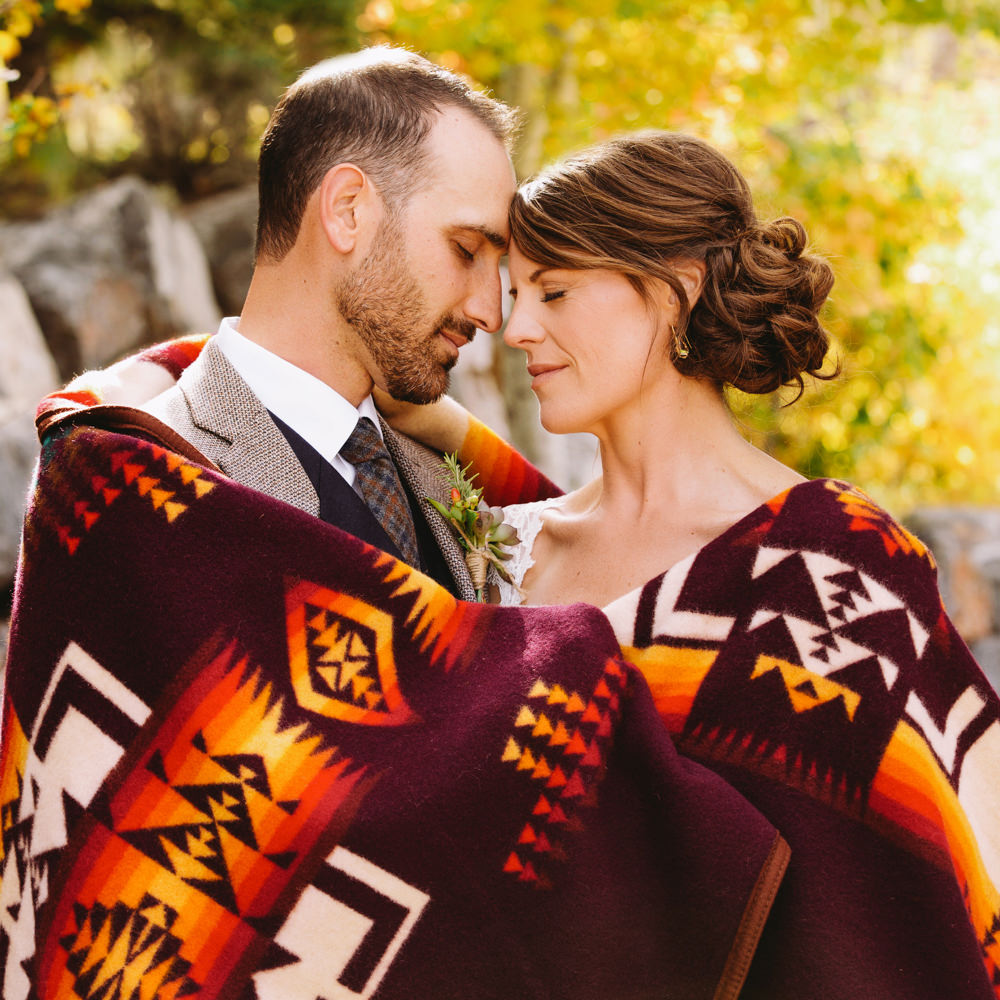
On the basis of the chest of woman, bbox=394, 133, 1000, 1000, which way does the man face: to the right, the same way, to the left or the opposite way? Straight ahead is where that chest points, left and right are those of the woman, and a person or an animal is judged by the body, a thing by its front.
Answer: to the left

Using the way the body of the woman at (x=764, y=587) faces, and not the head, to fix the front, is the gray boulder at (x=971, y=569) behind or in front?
behind

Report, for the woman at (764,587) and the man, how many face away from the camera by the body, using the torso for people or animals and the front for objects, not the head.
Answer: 0

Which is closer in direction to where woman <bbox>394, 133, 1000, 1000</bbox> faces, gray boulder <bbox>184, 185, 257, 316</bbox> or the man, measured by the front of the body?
the man

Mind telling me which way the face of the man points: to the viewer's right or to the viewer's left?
to the viewer's right

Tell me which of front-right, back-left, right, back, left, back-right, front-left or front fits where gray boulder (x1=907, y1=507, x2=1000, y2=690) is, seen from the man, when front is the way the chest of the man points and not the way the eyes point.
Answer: left

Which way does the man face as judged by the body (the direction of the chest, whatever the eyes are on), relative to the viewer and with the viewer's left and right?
facing the viewer and to the right of the viewer

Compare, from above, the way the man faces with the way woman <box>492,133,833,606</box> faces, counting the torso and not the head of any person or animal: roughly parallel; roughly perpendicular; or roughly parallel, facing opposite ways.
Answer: roughly perpendicular

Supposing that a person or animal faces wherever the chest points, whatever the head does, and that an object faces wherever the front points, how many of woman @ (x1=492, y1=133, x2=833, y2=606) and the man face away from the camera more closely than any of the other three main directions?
0

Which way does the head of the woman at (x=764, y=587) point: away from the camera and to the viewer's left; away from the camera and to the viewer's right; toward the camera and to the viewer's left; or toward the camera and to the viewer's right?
toward the camera and to the viewer's left

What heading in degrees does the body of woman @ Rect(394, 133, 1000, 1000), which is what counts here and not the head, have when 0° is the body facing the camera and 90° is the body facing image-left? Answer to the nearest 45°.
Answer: approximately 45°

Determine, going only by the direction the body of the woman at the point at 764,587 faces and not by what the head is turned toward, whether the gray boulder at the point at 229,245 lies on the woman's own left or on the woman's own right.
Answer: on the woman's own right

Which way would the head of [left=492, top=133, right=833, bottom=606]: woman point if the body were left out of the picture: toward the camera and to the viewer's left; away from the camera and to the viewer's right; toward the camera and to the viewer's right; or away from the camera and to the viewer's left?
toward the camera and to the viewer's left

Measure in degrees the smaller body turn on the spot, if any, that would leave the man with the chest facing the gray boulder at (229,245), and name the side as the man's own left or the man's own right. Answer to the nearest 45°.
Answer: approximately 135° to the man's own left

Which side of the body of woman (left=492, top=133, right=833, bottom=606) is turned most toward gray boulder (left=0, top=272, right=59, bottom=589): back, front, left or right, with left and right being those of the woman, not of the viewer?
right
